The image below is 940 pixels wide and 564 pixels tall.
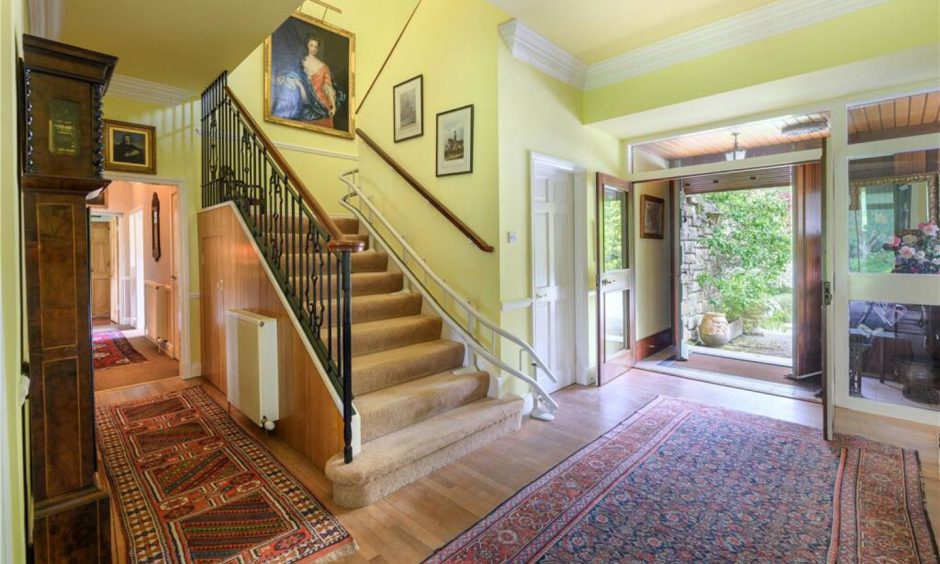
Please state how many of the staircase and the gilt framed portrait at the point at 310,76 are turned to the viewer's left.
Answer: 0

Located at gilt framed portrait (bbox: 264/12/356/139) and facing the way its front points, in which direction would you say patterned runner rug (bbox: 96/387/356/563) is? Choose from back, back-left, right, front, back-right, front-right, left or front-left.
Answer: front-right

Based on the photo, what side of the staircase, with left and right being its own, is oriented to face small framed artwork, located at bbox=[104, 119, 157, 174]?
back

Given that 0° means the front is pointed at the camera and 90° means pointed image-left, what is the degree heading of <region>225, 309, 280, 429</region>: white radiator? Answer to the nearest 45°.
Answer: approximately 45°

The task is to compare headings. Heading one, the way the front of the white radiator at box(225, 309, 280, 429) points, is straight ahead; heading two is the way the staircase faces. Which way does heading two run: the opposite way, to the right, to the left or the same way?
to the left

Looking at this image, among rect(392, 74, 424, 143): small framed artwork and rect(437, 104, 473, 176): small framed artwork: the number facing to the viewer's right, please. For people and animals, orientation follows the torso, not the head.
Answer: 0

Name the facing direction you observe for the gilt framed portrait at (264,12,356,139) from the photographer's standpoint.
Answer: facing the viewer and to the right of the viewer
